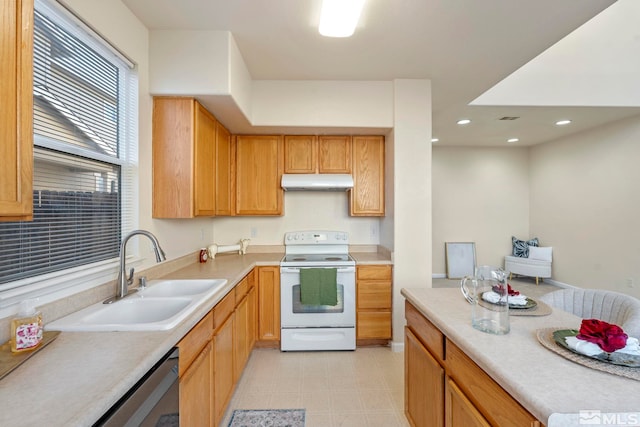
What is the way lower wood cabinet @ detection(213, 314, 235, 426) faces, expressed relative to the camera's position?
facing to the right of the viewer

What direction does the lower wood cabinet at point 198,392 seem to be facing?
to the viewer's right

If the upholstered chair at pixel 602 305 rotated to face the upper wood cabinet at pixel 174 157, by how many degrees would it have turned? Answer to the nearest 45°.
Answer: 0° — it already faces it

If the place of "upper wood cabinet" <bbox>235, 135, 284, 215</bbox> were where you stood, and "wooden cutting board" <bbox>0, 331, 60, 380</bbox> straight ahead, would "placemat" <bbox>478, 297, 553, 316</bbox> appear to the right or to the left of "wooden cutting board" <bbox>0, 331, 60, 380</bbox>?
left

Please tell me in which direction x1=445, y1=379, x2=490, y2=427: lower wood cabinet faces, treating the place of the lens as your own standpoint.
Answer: facing the viewer and to the left of the viewer

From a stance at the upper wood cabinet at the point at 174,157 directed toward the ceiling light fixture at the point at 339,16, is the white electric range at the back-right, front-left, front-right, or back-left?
front-left

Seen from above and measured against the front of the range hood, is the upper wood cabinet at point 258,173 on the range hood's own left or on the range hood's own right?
on the range hood's own right

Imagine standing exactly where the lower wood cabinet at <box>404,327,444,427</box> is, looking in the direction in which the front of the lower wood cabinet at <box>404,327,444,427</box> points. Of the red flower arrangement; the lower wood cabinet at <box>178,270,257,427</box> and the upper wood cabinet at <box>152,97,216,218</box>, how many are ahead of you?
2

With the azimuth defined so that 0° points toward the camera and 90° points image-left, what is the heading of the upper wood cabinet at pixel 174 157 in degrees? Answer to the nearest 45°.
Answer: approximately 270°

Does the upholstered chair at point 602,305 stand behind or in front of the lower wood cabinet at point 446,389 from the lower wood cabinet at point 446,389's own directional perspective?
behind

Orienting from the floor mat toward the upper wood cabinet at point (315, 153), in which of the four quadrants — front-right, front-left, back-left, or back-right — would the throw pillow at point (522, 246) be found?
front-right

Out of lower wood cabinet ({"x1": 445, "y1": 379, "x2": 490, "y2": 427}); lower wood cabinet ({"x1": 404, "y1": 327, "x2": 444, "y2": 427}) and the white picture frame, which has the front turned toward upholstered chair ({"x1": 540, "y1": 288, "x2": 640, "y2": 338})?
the white picture frame

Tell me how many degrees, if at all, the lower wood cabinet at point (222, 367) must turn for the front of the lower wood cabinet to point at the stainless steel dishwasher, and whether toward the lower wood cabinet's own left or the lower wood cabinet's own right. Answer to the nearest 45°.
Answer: approximately 90° to the lower wood cabinet's own right

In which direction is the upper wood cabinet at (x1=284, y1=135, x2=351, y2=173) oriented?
toward the camera

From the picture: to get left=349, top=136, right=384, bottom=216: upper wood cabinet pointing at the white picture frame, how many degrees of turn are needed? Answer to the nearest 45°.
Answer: approximately 135° to its left

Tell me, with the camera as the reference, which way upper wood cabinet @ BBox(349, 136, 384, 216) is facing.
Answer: facing the viewer

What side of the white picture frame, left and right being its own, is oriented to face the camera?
front

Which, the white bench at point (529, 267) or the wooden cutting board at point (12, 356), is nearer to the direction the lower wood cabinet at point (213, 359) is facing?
the white bench
